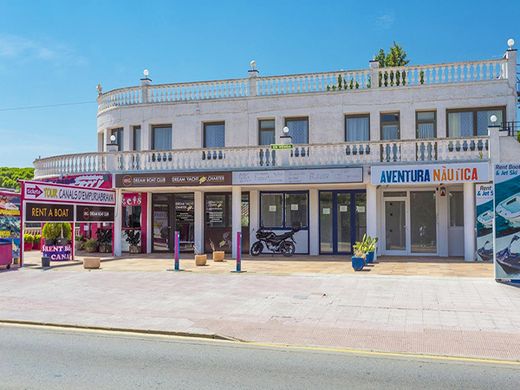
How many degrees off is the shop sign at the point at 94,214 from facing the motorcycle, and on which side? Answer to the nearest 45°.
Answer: approximately 90° to its left

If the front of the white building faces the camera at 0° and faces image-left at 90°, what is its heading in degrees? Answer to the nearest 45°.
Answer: approximately 0°

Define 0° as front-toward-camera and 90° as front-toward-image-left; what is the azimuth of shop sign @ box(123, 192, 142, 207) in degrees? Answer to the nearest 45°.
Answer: approximately 0°

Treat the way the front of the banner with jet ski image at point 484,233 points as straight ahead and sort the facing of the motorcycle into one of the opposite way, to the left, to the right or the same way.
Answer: to the right

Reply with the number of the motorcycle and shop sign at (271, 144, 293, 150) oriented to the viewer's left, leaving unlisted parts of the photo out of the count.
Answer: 1

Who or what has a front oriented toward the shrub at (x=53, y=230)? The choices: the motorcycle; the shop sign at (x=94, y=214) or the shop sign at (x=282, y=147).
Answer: the motorcycle

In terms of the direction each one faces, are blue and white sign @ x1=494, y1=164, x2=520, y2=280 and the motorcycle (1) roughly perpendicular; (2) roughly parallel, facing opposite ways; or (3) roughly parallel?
roughly perpendicular

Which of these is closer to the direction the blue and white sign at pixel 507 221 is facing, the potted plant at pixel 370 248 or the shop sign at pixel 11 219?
the shop sign

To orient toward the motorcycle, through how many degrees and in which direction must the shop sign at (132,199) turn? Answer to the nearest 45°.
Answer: approximately 45° to its left

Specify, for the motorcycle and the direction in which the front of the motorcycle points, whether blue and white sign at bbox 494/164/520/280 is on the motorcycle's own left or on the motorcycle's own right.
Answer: on the motorcycle's own left

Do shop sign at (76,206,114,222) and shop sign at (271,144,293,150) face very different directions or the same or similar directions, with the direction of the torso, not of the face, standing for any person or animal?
same or similar directions

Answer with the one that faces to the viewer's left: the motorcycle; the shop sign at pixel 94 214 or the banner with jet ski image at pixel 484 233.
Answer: the motorcycle

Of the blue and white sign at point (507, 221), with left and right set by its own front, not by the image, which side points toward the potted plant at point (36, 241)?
right

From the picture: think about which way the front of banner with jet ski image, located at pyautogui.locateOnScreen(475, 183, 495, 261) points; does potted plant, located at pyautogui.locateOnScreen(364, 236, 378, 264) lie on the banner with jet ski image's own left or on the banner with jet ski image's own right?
on the banner with jet ski image's own right

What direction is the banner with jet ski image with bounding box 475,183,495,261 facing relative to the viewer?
toward the camera

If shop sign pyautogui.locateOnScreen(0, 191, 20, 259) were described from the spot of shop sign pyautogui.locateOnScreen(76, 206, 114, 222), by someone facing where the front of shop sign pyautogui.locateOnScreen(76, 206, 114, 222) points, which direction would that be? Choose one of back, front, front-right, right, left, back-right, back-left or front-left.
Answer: front-right

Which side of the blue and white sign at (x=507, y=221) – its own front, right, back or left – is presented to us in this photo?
front

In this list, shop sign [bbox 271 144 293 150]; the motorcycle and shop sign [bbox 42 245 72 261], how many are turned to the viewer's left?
1

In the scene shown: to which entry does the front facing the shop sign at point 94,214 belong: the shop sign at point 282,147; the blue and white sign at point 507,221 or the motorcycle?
the motorcycle
